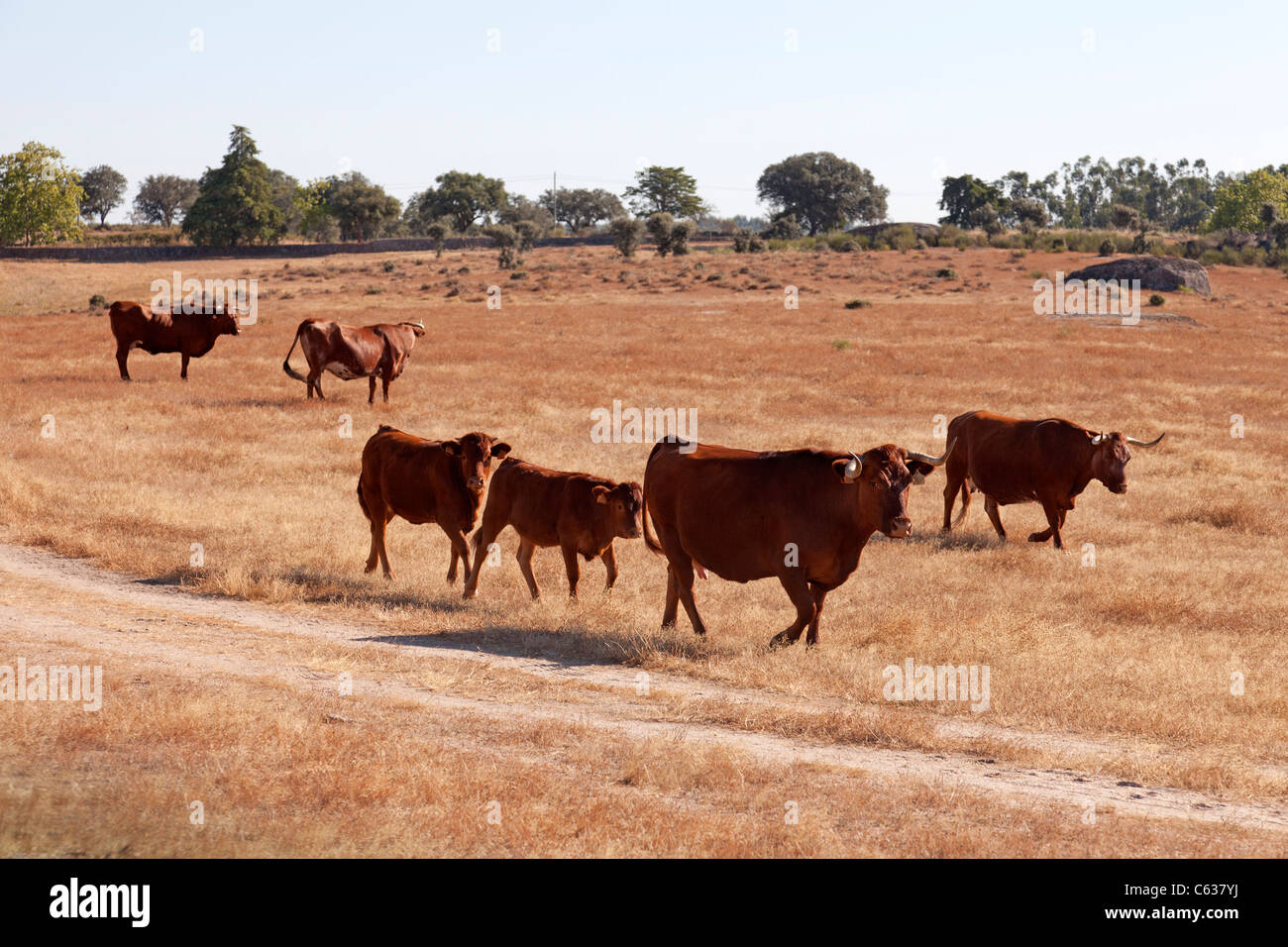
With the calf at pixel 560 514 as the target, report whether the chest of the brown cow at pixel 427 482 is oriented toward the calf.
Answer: yes

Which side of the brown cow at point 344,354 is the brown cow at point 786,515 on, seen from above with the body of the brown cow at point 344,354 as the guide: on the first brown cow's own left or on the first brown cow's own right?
on the first brown cow's own right

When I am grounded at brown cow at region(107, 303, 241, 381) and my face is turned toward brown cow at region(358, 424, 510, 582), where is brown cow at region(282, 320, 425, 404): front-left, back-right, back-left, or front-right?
front-left

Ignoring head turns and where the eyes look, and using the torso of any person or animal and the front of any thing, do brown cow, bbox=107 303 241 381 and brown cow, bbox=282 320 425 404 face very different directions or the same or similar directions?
same or similar directions

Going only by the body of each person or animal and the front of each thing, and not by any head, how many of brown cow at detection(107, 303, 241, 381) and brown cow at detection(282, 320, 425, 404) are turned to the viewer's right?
2

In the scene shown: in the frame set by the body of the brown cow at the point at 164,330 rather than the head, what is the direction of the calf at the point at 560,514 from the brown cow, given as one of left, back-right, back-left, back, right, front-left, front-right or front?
right

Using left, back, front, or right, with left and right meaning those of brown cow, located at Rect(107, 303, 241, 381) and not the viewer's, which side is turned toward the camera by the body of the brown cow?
right

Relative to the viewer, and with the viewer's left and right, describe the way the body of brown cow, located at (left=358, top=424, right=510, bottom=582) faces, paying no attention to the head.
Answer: facing the viewer and to the right of the viewer

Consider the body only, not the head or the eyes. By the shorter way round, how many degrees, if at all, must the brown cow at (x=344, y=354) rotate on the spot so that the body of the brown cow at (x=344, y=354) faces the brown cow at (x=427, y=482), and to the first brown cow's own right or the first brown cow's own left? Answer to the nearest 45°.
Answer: approximately 90° to the first brown cow's own right

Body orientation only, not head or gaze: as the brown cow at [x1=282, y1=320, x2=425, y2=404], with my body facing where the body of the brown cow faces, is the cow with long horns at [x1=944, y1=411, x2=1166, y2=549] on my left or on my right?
on my right

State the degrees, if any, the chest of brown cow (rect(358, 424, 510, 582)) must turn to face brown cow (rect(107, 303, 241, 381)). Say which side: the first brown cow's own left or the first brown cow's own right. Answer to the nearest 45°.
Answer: approximately 135° to the first brown cow's own left

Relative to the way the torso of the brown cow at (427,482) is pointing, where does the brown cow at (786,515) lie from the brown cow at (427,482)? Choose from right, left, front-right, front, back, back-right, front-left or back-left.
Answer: front

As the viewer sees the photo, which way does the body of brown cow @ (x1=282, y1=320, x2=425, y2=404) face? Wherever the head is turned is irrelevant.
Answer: to the viewer's right
